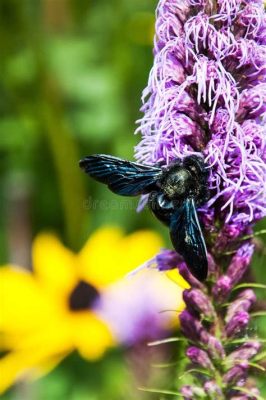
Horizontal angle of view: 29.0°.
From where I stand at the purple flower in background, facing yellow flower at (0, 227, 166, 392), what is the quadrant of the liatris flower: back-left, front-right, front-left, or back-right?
back-left

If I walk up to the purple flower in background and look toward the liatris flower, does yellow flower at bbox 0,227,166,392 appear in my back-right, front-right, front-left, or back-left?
back-right

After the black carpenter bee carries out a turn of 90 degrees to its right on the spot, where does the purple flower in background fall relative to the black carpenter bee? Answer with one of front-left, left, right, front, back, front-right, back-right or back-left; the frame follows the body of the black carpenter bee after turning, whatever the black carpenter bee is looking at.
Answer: back-left

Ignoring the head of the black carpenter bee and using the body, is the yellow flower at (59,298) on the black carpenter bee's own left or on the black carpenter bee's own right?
on the black carpenter bee's own left

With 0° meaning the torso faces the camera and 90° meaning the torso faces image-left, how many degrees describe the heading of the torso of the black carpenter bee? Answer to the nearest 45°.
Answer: approximately 225°
